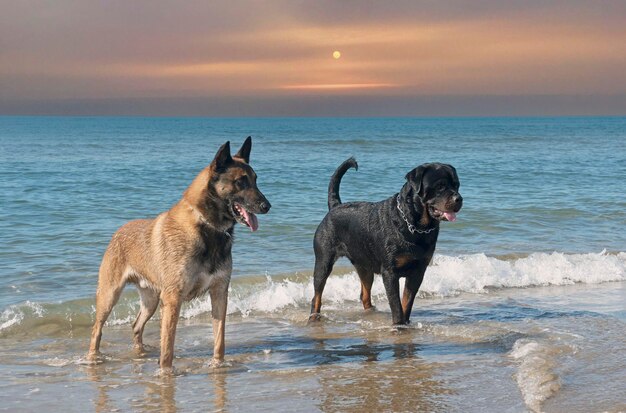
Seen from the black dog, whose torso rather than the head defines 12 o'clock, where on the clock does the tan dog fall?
The tan dog is roughly at 3 o'clock from the black dog.

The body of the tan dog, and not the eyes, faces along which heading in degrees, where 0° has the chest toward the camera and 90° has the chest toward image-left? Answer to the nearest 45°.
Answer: approximately 315°

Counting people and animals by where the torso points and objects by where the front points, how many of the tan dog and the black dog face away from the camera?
0

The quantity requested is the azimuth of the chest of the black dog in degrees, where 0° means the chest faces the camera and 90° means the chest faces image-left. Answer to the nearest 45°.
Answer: approximately 315°

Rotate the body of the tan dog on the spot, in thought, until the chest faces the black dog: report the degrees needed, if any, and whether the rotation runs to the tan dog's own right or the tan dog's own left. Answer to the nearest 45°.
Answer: approximately 90° to the tan dog's own left
